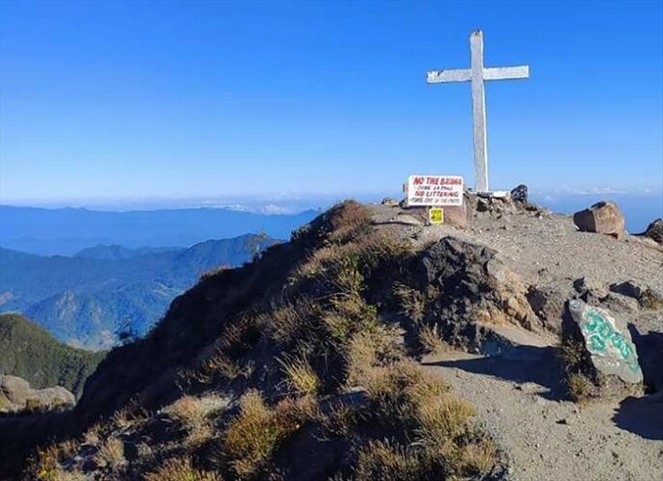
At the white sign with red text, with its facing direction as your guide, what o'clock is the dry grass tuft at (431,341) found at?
The dry grass tuft is roughly at 12 o'clock from the white sign with red text.

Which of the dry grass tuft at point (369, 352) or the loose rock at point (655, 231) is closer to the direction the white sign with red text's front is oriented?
the dry grass tuft

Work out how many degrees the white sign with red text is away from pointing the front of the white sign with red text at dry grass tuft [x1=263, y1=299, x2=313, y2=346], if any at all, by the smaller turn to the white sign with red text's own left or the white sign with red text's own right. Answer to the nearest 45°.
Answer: approximately 45° to the white sign with red text's own right

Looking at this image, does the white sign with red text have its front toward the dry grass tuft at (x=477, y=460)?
yes

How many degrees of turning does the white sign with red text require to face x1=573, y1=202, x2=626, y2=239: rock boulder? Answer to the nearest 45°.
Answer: approximately 135° to its left

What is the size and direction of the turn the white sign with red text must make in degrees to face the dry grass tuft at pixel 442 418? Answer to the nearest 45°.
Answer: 0° — it already faces it

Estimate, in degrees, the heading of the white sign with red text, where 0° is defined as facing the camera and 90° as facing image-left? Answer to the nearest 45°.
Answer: approximately 0°

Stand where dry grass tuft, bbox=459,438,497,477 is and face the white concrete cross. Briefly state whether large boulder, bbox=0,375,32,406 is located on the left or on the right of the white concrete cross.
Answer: left

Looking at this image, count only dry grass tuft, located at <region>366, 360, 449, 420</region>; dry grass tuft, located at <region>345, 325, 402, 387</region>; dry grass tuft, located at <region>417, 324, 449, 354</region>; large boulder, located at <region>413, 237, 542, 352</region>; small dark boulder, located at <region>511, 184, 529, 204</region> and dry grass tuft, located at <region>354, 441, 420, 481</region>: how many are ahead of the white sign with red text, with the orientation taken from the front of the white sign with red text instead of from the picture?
5
